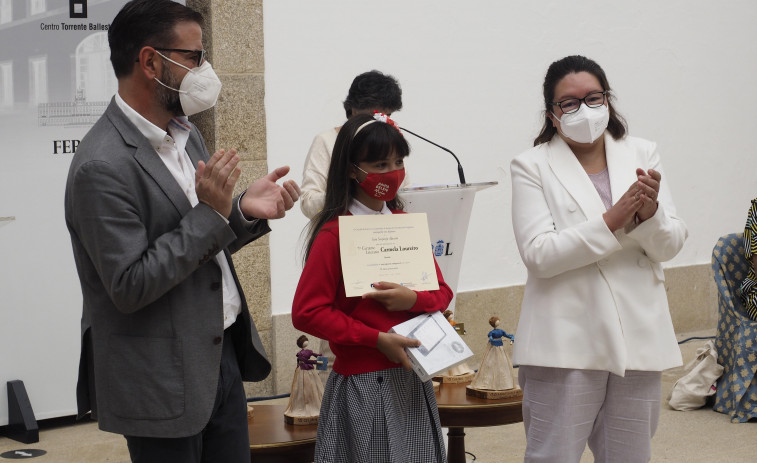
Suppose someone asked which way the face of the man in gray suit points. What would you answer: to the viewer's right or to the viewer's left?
to the viewer's right

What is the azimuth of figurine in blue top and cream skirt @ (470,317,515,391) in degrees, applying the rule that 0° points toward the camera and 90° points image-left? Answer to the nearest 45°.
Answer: approximately 315°

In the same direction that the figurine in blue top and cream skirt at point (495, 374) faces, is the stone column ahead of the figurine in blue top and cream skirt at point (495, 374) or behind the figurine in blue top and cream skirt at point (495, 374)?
behind

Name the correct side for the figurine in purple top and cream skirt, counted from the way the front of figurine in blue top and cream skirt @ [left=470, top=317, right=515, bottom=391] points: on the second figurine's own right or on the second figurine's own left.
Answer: on the second figurine's own right

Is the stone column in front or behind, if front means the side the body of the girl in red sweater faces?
behind

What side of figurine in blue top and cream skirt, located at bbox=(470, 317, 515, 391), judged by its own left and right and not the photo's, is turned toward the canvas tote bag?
left

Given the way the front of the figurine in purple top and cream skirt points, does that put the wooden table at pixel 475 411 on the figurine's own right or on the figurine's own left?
on the figurine's own left

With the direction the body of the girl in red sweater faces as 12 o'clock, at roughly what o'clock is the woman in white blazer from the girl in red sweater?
The woman in white blazer is roughly at 10 o'clock from the girl in red sweater.

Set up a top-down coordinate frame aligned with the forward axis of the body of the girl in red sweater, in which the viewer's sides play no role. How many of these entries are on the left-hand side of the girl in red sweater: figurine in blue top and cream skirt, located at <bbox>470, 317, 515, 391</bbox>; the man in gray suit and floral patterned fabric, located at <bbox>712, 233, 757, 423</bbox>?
2

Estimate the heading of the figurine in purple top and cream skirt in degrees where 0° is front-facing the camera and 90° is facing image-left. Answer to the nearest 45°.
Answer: approximately 315°

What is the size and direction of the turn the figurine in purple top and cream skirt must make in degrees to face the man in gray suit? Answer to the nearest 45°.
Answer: approximately 45° to its right

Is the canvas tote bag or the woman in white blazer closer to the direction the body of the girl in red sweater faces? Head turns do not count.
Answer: the woman in white blazer

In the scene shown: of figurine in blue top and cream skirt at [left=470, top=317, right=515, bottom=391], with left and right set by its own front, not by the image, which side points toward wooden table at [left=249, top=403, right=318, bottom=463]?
right

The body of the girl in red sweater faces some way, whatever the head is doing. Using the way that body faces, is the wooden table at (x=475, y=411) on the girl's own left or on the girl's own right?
on the girl's own left
